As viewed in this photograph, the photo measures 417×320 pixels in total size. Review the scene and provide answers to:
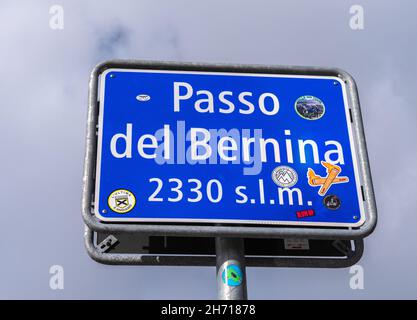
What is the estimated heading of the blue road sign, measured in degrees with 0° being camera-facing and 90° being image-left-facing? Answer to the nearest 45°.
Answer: approximately 0°
